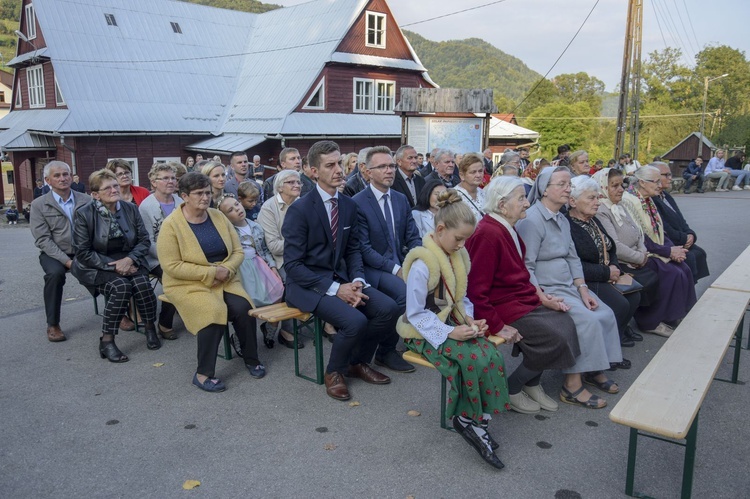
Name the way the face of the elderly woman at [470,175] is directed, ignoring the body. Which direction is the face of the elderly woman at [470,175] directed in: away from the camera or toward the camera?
toward the camera

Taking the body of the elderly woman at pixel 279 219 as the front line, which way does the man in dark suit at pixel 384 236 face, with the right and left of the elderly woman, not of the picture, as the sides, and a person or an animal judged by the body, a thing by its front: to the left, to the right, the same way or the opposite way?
the same way

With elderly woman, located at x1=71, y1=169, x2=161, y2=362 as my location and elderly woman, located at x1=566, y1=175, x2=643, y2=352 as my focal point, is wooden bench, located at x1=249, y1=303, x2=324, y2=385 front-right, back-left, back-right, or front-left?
front-right

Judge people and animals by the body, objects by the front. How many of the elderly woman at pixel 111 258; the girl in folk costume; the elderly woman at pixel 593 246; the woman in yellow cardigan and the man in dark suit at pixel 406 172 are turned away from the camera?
0

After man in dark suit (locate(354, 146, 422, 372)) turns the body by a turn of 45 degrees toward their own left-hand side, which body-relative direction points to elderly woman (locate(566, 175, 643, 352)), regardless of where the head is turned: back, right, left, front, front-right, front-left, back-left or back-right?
front

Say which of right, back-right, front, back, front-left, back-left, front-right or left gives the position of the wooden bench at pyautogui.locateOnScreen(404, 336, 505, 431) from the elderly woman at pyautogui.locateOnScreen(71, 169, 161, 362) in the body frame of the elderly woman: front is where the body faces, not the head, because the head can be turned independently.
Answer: front

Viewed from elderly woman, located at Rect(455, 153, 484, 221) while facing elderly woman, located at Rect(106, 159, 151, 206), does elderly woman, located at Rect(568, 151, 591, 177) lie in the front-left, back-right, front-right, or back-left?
back-right

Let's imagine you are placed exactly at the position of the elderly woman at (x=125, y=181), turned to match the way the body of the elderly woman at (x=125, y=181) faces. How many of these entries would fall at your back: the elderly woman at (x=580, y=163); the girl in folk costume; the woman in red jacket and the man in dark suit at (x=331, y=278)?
0

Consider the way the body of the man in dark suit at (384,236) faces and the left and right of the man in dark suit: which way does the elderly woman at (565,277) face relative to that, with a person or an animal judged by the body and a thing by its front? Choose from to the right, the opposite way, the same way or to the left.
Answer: the same way

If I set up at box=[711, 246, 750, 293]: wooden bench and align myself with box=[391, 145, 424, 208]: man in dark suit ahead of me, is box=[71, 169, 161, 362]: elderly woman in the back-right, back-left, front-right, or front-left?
front-left

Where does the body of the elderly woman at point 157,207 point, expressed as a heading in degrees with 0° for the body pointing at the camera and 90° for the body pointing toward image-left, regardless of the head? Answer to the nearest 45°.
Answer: approximately 315°

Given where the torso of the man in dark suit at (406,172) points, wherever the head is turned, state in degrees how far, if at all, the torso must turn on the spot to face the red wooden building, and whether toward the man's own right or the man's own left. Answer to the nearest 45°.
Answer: approximately 180°

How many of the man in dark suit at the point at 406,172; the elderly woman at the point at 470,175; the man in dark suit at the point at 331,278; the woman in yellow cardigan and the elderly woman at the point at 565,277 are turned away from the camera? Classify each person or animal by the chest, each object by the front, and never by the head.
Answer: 0

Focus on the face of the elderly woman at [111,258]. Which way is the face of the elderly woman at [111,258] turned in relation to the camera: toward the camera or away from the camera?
toward the camera

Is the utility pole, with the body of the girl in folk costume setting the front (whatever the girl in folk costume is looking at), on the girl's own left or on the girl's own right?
on the girl's own left
